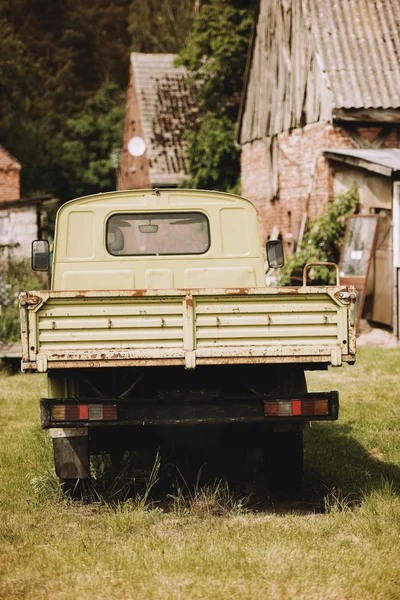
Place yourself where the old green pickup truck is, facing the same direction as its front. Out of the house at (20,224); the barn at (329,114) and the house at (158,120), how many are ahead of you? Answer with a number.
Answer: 3

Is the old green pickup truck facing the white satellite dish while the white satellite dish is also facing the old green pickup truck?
yes

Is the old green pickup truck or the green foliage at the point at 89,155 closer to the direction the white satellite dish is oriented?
the old green pickup truck

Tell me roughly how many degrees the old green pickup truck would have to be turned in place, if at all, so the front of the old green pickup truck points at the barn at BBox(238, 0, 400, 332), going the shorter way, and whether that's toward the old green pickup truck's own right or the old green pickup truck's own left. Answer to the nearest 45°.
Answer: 0° — it already faces it

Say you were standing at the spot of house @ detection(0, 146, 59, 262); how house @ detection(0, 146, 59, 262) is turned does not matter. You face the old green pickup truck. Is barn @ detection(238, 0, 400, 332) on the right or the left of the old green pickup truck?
left

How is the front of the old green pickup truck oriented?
away from the camera

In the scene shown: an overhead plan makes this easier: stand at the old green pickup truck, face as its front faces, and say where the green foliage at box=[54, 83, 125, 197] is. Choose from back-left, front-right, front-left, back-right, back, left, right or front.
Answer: front

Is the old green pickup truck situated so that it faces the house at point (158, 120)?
yes

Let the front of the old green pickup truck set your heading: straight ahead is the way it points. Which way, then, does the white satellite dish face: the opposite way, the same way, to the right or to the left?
the opposite way

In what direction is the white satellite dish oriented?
toward the camera

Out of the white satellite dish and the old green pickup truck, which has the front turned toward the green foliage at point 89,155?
the old green pickup truck

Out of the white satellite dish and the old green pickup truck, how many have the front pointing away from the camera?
1

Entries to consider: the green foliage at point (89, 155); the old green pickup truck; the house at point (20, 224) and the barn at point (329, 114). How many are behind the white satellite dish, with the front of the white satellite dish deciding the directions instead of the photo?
1

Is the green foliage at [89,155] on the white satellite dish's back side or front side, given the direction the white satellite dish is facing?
on the back side

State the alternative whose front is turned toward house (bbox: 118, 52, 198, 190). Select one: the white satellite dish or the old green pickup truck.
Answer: the old green pickup truck
